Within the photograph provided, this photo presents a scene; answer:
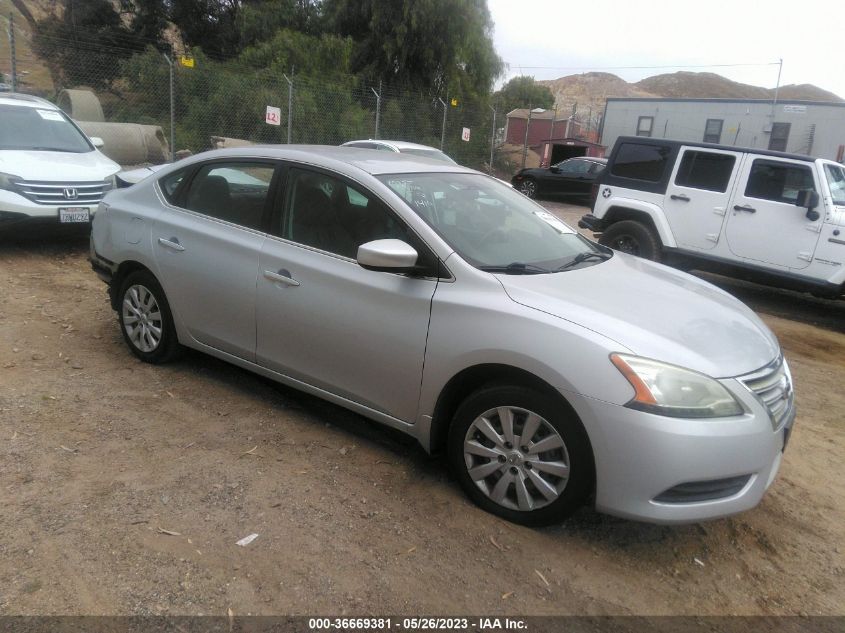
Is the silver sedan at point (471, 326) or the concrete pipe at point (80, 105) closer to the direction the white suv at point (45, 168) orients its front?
the silver sedan

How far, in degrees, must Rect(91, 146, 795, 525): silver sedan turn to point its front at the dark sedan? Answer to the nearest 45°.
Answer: approximately 135° to its left

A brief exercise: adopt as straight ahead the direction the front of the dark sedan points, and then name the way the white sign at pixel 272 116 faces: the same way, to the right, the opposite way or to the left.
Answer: to the left

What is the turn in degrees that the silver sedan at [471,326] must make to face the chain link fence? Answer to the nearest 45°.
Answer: approximately 180°

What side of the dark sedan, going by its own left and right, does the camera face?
left

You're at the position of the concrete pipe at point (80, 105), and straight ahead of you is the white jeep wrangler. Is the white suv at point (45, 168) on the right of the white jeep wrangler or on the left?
right

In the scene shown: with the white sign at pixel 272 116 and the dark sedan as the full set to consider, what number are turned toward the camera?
1

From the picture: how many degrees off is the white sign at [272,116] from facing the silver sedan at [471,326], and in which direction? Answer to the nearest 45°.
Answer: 0° — it already faces it

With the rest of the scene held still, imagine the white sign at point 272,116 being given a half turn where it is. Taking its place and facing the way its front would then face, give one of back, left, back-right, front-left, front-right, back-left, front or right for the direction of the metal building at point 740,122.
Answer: front-right

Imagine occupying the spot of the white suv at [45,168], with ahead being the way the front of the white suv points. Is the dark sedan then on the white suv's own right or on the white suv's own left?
on the white suv's own left

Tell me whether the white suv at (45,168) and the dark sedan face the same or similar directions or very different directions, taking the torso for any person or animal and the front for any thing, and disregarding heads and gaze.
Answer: very different directions

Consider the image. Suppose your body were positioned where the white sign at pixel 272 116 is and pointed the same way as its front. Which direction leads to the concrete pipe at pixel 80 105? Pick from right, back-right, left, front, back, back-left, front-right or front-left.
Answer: back-right
